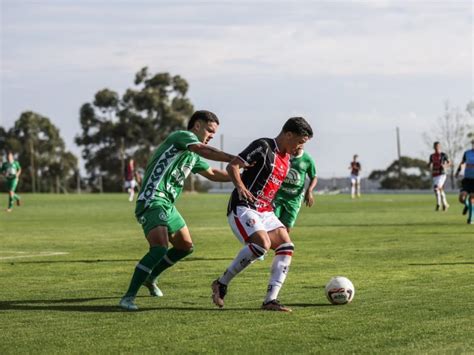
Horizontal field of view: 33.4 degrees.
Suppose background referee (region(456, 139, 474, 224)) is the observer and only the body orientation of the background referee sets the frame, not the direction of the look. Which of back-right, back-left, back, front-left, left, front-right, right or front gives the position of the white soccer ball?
front-left

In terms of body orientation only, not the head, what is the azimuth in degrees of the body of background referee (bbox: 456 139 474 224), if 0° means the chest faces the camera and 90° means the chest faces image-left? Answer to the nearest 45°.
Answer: approximately 45°

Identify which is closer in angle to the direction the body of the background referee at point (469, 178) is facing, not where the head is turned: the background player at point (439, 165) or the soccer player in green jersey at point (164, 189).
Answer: the soccer player in green jersey

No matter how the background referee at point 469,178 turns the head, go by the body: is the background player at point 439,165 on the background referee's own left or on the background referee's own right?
on the background referee's own right

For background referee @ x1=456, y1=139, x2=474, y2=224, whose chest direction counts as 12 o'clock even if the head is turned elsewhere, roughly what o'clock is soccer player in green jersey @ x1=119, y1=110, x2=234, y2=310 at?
The soccer player in green jersey is roughly at 11 o'clock from the background referee.

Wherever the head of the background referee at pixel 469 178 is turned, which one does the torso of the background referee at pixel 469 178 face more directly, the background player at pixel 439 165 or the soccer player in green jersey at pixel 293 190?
the soccer player in green jersey

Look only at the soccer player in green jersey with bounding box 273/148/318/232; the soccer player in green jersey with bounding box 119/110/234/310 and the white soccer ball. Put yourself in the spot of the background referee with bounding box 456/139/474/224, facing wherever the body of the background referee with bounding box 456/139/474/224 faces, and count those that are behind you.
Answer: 0
